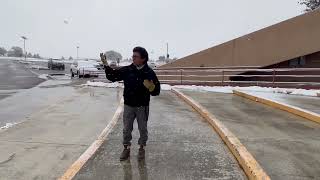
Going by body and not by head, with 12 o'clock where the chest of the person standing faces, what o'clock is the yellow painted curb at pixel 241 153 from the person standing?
The yellow painted curb is roughly at 9 o'clock from the person standing.

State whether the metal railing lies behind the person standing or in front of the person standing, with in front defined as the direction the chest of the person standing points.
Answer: behind

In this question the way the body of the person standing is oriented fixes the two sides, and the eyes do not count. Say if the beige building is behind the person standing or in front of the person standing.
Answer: behind

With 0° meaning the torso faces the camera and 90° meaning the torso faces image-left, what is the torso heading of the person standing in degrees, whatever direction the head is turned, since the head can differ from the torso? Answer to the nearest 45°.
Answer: approximately 0°

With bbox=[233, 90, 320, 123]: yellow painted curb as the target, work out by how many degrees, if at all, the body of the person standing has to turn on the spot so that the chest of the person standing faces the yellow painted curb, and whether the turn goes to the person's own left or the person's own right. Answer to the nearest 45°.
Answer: approximately 135° to the person's own left

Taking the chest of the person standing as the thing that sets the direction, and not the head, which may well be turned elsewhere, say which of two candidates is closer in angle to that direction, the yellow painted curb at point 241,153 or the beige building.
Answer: the yellow painted curb
